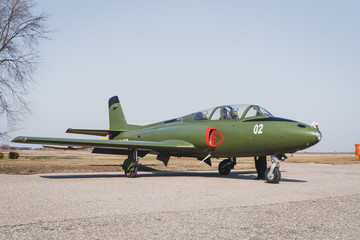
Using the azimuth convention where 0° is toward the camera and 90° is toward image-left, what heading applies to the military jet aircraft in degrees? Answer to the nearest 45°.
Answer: approximately 315°
